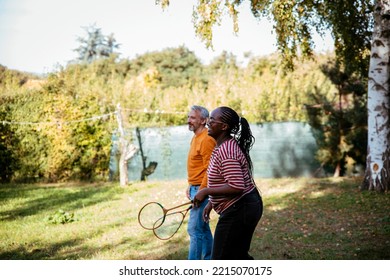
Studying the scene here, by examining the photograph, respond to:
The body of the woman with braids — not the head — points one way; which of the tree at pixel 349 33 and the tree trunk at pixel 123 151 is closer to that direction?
the tree trunk

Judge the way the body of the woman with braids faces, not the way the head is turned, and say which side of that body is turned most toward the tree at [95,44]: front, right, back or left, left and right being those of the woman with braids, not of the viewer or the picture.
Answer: right

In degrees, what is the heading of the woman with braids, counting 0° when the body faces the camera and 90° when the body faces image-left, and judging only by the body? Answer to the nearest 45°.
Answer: approximately 90°

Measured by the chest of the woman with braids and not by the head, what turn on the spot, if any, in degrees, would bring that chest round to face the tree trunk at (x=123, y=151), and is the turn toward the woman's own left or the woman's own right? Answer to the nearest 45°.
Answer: approximately 90° to the woman's own right

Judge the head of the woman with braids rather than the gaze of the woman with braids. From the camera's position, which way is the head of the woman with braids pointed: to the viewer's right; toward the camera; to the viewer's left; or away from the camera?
to the viewer's left
